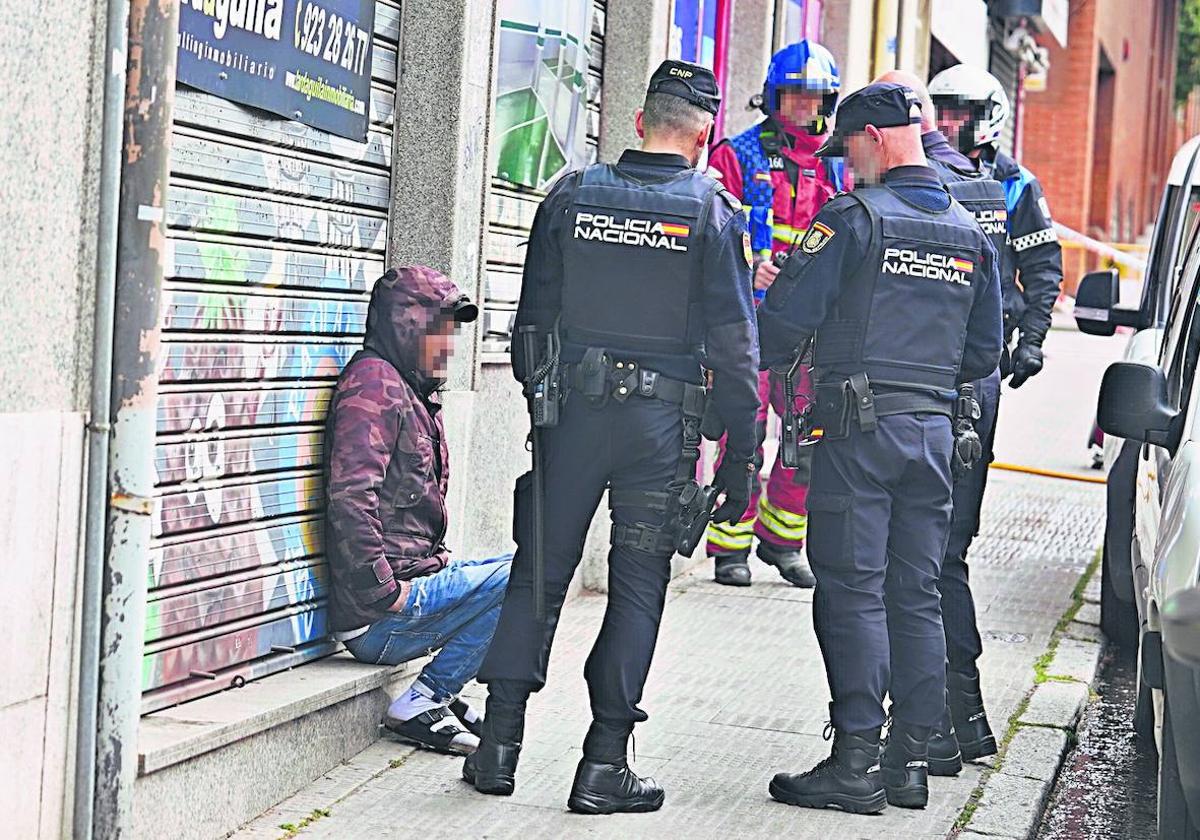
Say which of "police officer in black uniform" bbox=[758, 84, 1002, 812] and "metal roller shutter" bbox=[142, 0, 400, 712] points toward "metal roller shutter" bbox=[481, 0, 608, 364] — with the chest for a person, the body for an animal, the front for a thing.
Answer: the police officer in black uniform

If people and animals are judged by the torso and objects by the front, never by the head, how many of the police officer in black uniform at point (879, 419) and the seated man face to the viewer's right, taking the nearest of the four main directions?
1

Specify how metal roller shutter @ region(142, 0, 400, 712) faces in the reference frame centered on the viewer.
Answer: facing the viewer and to the right of the viewer

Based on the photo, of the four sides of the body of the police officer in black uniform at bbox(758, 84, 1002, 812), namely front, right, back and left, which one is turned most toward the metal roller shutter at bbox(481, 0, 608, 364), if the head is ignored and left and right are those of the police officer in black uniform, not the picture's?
front

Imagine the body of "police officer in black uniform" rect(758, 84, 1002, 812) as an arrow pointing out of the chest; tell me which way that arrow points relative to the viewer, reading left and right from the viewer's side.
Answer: facing away from the viewer and to the left of the viewer

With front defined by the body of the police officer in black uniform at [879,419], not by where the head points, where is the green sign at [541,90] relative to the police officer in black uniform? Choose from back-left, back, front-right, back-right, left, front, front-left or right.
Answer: front

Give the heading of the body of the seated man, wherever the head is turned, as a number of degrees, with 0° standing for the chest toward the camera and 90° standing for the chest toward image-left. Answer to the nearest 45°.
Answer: approximately 270°

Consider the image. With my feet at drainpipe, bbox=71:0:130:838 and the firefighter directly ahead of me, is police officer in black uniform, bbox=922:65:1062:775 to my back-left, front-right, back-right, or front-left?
front-right

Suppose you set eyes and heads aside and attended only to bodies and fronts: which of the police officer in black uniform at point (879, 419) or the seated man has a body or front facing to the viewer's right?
the seated man

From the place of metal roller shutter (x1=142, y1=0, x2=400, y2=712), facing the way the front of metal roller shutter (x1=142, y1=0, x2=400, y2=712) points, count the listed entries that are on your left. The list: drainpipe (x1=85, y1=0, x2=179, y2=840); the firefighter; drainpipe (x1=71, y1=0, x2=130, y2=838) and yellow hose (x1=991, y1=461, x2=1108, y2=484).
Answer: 2

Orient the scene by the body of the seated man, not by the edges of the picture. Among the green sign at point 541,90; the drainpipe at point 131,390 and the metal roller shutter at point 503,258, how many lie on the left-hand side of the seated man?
2

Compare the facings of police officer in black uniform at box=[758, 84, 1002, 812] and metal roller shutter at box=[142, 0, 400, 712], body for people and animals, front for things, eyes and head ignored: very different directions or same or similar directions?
very different directions

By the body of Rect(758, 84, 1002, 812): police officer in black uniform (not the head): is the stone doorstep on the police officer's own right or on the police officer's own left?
on the police officer's own left

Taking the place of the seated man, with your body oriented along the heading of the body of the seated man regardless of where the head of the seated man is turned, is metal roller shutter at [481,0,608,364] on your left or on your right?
on your left

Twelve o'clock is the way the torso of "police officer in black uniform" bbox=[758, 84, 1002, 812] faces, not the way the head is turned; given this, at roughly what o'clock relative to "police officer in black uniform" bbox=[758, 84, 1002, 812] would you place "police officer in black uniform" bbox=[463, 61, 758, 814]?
"police officer in black uniform" bbox=[463, 61, 758, 814] is roughly at 10 o'clock from "police officer in black uniform" bbox=[758, 84, 1002, 812].
